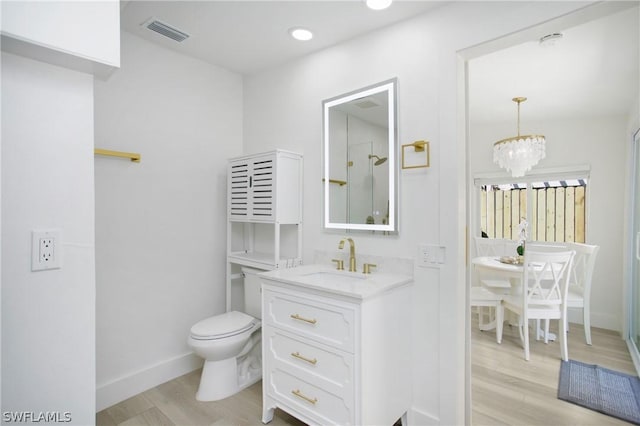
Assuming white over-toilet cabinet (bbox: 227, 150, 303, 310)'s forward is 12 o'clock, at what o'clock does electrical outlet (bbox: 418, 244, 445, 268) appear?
The electrical outlet is roughly at 9 o'clock from the white over-toilet cabinet.

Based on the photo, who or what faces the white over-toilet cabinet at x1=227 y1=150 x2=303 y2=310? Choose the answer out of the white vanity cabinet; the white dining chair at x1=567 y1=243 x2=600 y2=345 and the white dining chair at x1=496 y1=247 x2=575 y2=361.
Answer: the white dining chair at x1=567 y1=243 x2=600 y2=345

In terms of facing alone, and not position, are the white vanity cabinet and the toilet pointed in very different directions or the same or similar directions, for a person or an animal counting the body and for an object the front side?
same or similar directions

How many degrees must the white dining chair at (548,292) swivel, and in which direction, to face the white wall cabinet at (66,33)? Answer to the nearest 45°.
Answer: approximately 135° to its left

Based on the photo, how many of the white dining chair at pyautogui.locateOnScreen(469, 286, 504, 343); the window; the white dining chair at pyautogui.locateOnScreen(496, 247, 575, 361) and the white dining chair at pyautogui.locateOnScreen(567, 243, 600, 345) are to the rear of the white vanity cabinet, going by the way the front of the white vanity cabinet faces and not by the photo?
4

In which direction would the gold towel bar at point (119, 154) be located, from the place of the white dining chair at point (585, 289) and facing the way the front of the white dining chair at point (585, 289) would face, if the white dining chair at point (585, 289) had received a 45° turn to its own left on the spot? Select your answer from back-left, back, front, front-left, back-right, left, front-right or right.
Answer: front-right

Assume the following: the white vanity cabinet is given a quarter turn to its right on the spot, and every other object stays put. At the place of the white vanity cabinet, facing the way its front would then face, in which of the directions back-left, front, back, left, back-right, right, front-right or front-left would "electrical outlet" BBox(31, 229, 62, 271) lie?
left

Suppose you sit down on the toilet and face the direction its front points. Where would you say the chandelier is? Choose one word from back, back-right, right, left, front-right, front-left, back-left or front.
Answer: back-left

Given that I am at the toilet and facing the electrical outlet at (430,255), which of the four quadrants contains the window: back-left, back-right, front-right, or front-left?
front-left

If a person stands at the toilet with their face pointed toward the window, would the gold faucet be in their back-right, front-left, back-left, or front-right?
front-right

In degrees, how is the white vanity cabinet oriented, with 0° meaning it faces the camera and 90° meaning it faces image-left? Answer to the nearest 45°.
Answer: approximately 45°

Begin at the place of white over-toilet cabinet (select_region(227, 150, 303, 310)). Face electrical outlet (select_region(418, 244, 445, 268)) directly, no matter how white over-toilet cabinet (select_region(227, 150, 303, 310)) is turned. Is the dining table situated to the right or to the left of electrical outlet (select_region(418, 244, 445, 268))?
left

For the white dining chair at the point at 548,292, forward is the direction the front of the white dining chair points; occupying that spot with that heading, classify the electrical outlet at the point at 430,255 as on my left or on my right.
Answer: on my left

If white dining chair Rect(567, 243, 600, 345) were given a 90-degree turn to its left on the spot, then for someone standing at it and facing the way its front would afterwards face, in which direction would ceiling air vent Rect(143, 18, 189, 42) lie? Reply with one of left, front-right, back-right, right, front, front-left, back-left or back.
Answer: right

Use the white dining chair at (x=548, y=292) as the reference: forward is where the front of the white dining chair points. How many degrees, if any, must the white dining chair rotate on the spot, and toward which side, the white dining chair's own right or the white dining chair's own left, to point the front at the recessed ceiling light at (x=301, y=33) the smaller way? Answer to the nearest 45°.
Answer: approximately 90° to the white dining chair's own left

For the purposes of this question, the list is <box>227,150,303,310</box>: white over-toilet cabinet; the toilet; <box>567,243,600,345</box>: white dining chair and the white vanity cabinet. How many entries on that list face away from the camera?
0
